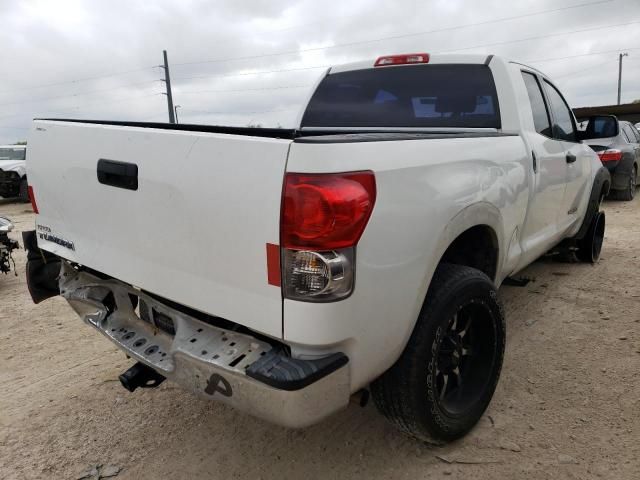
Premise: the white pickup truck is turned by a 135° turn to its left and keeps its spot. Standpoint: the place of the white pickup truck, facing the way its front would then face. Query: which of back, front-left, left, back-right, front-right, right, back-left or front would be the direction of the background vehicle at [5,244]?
front-right

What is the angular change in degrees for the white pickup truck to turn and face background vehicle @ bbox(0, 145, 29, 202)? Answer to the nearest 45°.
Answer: approximately 90° to its left

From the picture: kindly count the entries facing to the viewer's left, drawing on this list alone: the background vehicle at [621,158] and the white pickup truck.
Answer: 0

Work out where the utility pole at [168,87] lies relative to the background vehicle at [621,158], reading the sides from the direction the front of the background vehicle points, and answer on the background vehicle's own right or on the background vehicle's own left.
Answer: on the background vehicle's own left

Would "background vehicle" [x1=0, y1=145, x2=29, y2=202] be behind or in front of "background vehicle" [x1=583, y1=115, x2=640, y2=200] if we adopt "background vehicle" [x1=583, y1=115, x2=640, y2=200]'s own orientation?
behind

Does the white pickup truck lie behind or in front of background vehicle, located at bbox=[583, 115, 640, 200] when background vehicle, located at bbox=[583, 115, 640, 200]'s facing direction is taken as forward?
behind

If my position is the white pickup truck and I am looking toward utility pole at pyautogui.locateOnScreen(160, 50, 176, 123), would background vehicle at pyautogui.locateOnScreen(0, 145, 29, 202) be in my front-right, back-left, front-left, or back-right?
front-left

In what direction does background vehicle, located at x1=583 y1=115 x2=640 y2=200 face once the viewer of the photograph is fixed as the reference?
facing away from the viewer and to the right of the viewer

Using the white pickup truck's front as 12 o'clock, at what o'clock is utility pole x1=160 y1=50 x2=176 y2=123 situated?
The utility pole is roughly at 10 o'clock from the white pickup truck.

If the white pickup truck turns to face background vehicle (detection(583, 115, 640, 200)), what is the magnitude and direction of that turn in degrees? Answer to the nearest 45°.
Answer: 0° — it already faces it

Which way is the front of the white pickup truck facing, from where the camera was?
facing away from the viewer and to the right of the viewer
